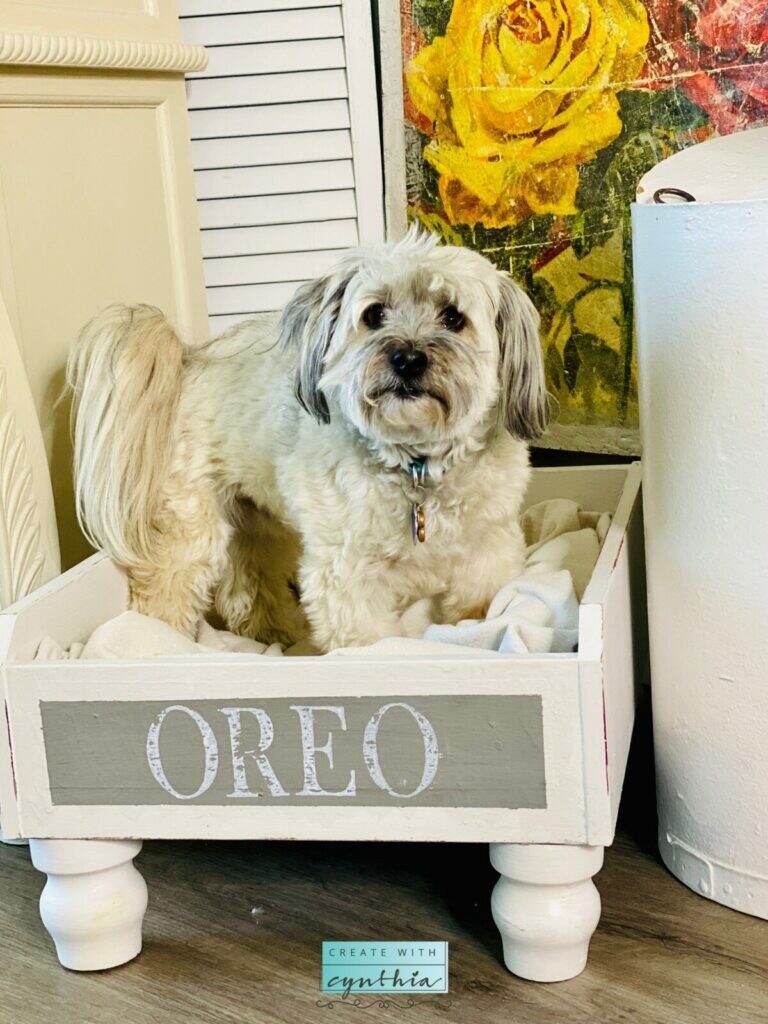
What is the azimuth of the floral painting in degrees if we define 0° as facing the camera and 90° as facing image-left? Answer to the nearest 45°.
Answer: approximately 0°

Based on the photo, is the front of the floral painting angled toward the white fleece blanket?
yes

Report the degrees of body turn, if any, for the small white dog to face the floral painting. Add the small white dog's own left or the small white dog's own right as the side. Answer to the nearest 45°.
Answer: approximately 90° to the small white dog's own left

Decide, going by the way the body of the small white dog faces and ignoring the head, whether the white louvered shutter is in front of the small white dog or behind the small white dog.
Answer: behind

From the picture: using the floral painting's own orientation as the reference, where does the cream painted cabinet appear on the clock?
The cream painted cabinet is roughly at 2 o'clock from the floral painting.

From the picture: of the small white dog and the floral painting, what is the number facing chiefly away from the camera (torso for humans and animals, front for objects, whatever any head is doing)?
0

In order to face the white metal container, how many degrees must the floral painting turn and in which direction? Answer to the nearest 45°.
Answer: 0° — it already faces it

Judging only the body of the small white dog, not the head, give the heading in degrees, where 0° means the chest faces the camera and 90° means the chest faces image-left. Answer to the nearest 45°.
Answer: approximately 315°
